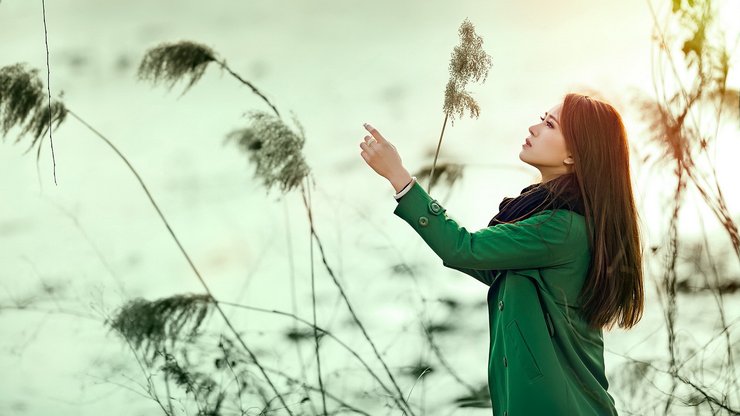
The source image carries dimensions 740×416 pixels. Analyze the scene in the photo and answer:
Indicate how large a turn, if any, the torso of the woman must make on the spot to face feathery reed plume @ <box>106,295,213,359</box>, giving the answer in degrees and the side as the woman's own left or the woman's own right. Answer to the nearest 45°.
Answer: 0° — they already face it

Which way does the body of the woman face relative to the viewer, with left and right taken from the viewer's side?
facing to the left of the viewer

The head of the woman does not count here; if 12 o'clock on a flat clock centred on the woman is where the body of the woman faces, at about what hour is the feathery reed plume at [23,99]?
The feathery reed plume is roughly at 12 o'clock from the woman.

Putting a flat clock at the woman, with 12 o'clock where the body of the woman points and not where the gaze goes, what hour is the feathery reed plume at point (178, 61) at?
The feathery reed plume is roughly at 12 o'clock from the woman.

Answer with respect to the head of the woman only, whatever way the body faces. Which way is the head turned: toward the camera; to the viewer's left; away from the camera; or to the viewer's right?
to the viewer's left
